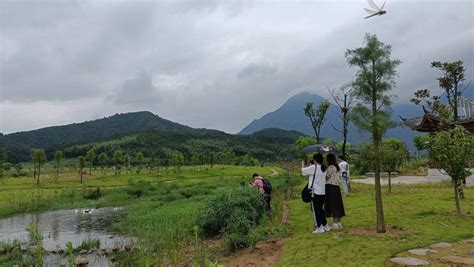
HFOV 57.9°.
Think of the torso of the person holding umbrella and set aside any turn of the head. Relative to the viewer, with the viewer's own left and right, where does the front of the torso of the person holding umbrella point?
facing away from the viewer and to the left of the viewer

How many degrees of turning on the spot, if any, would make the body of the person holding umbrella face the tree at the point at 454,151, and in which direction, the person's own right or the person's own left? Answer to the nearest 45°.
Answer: approximately 90° to the person's own right

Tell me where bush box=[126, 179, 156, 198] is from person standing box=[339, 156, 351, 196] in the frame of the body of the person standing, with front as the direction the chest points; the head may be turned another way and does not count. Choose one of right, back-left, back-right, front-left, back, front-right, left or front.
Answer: front
